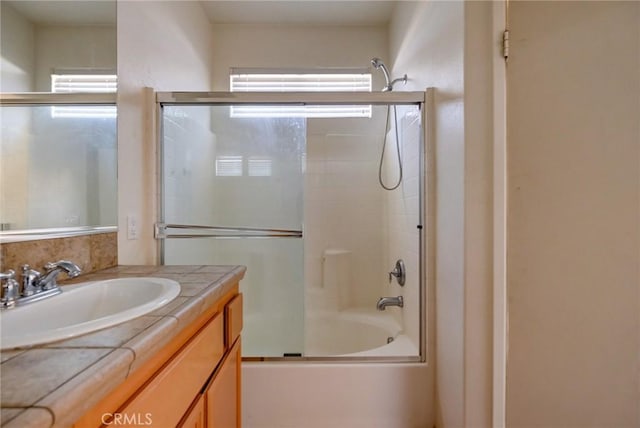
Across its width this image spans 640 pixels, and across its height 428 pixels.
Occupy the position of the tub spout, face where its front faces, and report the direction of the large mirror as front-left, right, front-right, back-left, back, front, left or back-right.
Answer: front-left

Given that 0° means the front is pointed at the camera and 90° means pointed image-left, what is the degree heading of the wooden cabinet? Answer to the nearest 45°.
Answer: approximately 270°

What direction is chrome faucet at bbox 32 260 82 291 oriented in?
to the viewer's right

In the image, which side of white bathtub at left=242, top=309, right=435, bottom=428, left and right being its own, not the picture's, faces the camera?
front

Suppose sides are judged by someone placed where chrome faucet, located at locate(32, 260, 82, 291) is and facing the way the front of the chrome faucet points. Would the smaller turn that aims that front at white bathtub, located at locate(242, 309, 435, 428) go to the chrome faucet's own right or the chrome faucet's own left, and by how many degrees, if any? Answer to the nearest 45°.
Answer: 0° — it already faces it

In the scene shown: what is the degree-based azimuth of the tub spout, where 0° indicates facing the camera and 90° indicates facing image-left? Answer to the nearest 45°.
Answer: approximately 90°

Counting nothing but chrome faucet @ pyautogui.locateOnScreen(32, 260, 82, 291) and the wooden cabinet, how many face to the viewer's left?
0

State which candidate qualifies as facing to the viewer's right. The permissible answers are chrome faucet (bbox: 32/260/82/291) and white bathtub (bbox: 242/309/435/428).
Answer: the chrome faucet

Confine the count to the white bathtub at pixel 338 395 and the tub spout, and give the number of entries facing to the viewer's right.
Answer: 0

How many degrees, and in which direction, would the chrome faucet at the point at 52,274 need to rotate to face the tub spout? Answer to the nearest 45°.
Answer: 0° — it already faces it
